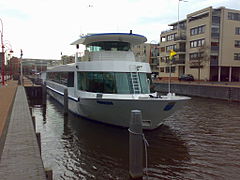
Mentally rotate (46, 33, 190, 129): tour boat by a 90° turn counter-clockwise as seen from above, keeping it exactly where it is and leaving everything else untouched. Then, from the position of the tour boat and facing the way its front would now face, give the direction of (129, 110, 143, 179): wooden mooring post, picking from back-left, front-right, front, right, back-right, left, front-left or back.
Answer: back-right

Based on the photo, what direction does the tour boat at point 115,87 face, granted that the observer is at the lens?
facing the viewer and to the right of the viewer
